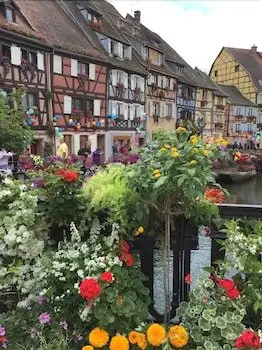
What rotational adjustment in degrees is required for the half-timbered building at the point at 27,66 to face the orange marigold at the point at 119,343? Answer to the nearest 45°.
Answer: approximately 45° to its right

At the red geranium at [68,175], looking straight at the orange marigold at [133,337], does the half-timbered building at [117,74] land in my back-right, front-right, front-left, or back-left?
back-left

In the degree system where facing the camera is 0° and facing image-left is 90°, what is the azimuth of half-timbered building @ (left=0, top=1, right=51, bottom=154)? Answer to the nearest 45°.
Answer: approximately 315°

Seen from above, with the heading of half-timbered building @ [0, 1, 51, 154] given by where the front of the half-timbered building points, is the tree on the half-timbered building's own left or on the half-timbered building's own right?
on the half-timbered building's own right

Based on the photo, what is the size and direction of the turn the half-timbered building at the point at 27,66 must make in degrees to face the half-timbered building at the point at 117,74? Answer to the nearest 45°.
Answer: approximately 90° to its left
